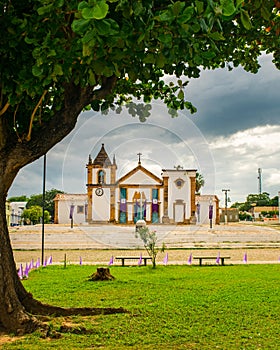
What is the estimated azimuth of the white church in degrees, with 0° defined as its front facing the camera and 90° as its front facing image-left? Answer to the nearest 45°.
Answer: approximately 0°
